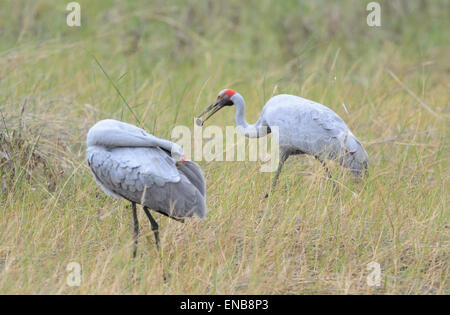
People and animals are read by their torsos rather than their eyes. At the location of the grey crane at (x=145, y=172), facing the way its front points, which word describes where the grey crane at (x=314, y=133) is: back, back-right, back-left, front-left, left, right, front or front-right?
back-right

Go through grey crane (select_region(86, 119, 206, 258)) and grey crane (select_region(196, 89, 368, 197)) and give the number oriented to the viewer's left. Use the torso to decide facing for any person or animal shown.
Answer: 2

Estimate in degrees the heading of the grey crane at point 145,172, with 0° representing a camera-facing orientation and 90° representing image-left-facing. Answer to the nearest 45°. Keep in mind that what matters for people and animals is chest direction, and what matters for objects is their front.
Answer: approximately 90°

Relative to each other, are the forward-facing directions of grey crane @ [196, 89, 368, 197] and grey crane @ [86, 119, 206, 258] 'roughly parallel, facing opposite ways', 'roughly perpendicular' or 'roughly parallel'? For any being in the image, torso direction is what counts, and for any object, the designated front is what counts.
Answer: roughly parallel

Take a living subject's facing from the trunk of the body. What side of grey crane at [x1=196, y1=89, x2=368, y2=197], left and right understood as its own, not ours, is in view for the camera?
left

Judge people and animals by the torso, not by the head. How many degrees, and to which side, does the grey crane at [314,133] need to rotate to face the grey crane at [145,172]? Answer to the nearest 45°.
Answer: approximately 45° to its left
